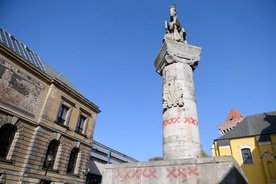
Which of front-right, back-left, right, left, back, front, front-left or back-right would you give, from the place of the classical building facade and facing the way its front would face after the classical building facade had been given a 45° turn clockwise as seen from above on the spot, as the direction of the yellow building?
left

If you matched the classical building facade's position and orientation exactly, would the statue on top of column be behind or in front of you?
in front

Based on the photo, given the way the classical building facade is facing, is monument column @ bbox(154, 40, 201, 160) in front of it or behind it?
in front

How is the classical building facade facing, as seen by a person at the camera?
facing the viewer and to the right of the viewer
